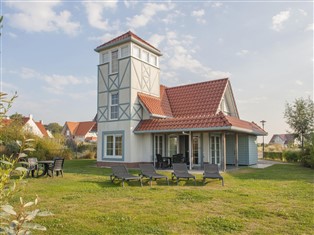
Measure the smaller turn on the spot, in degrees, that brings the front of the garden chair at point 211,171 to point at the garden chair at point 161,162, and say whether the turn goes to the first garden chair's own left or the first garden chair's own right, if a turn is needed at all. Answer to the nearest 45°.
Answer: approximately 135° to the first garden chair's own right

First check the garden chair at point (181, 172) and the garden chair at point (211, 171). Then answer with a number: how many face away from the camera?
0

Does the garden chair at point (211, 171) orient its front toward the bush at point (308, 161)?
no

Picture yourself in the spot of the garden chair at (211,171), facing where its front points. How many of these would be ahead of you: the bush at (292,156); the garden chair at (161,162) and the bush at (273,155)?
0

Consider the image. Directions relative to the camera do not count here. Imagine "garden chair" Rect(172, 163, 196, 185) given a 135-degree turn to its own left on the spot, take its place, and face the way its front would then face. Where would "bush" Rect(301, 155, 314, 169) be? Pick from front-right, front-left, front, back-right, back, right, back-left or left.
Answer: front-right

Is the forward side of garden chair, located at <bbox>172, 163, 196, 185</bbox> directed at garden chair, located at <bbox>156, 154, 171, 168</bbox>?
no

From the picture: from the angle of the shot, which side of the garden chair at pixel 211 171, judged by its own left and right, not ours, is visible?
front

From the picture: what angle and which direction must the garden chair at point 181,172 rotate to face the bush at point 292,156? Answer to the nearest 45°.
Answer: approximately 90° to its left

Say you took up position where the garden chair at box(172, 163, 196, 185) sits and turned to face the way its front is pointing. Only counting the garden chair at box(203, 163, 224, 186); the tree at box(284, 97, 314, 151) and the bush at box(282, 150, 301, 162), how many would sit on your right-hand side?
0

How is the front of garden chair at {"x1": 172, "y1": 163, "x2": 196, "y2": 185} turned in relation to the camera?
facing the viewer and to the right of the viewer

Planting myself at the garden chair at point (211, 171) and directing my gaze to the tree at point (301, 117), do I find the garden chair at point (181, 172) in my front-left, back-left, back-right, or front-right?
back-left

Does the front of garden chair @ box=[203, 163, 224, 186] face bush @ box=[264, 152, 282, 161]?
no
